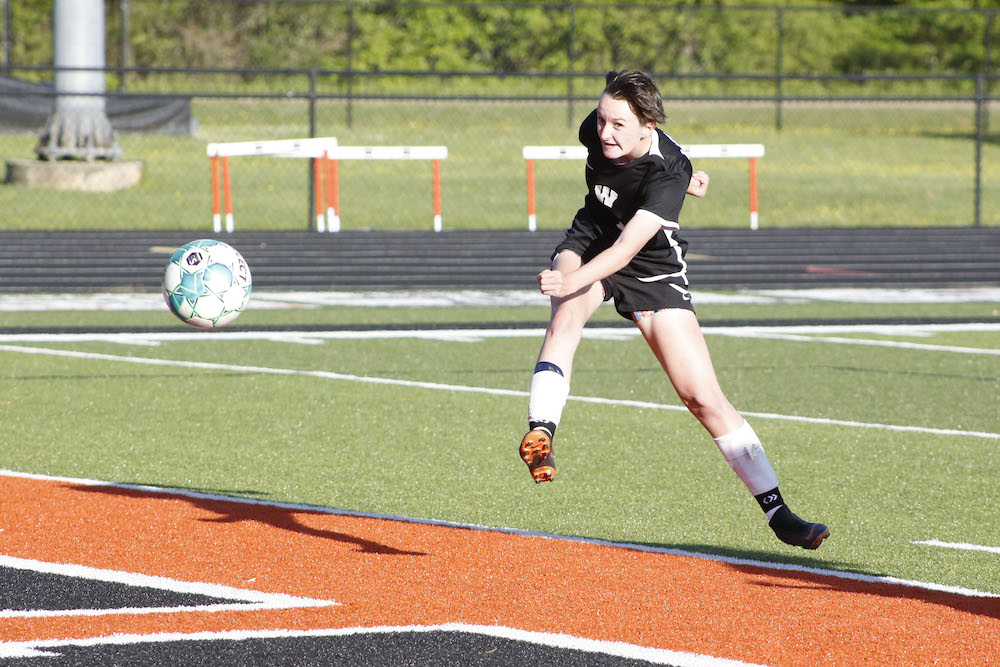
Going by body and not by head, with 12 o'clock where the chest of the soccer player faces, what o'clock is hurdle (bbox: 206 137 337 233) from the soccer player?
The hurdle is roughly at 4 o'clock from the soccer player.

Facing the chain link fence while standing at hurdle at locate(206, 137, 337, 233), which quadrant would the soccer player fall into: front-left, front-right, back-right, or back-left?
back-right

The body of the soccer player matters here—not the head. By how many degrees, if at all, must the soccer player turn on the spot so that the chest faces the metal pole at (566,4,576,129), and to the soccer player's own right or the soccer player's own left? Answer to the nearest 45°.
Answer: approximately 135° to the soccer player's own right

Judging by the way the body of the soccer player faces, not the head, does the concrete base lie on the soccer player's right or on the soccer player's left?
on the soccer player's right

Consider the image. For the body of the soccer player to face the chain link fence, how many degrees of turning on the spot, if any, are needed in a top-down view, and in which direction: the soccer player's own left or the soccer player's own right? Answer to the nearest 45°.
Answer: approximately 135° to the soccer player's own right

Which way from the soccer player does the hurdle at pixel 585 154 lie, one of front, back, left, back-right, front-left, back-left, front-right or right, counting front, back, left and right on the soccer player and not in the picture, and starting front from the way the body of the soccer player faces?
back-right

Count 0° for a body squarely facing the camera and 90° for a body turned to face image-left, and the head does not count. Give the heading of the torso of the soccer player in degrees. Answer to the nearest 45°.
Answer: approximately 45°
